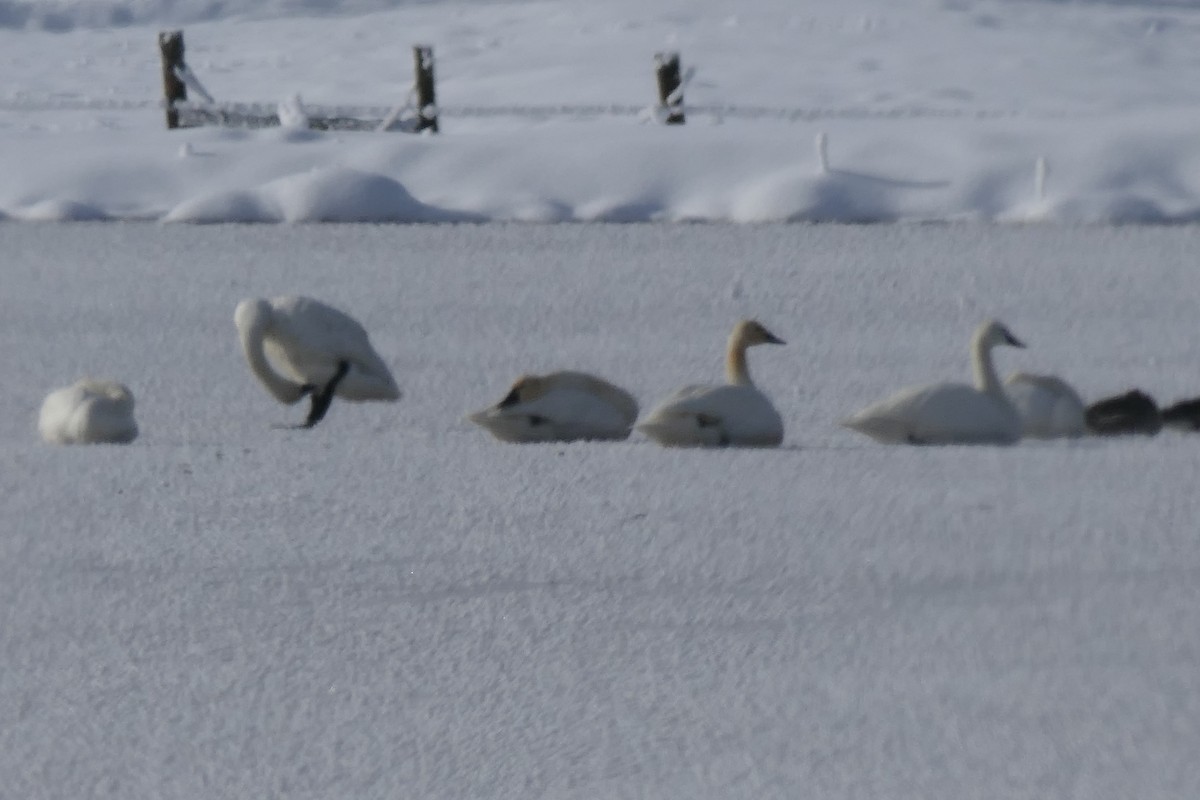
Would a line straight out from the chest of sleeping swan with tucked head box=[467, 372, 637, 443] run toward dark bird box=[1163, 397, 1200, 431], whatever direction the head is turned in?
yes

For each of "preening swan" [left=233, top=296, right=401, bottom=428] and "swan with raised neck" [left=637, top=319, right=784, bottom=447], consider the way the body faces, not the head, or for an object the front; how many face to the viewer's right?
1

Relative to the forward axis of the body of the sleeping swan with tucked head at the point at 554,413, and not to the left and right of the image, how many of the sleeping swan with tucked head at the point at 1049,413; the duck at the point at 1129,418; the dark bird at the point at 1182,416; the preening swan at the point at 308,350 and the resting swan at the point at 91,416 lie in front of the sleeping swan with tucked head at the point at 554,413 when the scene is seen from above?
3

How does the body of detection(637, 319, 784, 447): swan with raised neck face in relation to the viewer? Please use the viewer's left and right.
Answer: facing to the right of the viewer

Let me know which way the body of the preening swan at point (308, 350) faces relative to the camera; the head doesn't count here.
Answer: to the viewer's left

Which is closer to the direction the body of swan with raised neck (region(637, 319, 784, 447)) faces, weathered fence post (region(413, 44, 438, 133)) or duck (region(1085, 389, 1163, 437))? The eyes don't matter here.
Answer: the duck

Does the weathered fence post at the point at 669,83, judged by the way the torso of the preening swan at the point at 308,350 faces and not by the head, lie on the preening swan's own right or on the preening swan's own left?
on the preening swan's own right

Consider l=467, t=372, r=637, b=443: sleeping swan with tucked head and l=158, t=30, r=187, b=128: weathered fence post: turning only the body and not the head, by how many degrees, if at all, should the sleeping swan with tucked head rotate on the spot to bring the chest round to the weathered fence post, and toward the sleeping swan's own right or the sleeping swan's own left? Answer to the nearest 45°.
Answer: approximately 90° to the sleeping swan's own left

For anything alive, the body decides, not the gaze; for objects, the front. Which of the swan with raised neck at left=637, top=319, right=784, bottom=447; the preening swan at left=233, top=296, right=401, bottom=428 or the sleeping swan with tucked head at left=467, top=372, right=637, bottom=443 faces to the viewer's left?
the preening swan

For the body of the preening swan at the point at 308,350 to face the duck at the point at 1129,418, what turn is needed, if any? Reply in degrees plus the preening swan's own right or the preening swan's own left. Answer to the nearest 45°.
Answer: approximately 180°

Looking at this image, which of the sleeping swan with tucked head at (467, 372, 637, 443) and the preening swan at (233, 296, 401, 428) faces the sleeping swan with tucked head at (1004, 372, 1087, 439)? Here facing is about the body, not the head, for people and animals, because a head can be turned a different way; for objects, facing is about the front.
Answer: the sleeping swan with tucked head at (467, 372, 637, 443)

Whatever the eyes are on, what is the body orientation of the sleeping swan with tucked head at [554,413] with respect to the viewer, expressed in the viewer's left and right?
facing to the right of the viewer
